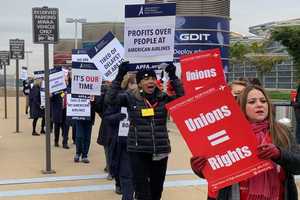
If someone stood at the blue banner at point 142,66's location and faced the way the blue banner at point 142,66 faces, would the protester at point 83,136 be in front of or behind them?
behind

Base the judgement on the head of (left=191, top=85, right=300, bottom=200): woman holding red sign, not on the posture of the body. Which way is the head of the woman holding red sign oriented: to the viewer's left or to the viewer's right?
to the viewer's left

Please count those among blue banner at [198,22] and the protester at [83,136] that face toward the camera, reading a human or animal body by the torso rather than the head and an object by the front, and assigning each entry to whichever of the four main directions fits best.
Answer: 2

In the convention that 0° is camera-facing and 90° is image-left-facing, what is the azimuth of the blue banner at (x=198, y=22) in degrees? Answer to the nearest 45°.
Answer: approximately 0°

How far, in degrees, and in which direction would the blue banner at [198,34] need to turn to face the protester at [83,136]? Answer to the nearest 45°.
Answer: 0° — it already faces them

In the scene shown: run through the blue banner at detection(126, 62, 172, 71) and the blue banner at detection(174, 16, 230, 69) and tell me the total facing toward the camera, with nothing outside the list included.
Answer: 2

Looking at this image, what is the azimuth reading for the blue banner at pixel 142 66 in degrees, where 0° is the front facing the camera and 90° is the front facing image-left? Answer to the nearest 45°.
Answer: approximately 0°

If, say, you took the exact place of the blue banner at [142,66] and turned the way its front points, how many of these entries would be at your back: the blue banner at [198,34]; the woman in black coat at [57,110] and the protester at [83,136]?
3
